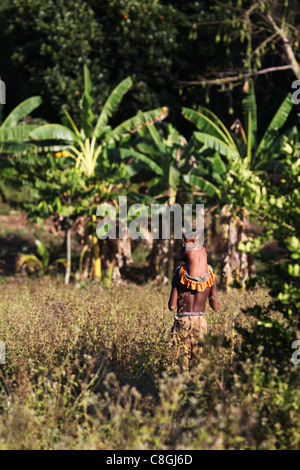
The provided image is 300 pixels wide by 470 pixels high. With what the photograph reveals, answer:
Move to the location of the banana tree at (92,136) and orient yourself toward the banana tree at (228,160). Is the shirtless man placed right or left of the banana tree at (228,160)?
right

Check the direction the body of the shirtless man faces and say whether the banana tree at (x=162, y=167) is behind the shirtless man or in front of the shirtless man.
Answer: in front

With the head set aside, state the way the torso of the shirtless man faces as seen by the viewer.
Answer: away from the camera

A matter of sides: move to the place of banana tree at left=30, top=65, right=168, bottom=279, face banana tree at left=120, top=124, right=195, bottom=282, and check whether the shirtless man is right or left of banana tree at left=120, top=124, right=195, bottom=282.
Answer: right

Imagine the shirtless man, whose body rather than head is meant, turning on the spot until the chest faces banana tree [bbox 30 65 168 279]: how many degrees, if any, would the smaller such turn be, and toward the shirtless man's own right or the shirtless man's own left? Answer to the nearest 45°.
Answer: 0° — they already face it

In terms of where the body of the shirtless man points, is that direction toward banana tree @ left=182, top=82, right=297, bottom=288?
yes
